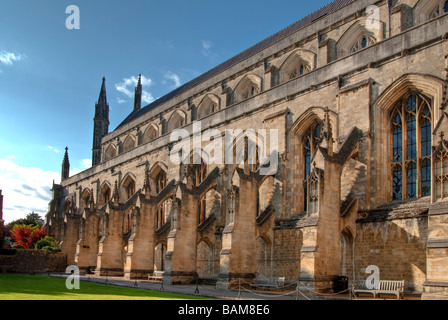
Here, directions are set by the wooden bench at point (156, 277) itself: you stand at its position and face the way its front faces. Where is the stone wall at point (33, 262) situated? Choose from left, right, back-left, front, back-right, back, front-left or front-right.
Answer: right

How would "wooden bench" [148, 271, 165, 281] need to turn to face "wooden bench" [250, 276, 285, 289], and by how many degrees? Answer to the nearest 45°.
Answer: approximately 90° to its left

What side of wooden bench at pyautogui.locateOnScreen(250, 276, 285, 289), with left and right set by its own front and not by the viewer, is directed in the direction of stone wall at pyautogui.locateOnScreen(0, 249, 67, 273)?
right

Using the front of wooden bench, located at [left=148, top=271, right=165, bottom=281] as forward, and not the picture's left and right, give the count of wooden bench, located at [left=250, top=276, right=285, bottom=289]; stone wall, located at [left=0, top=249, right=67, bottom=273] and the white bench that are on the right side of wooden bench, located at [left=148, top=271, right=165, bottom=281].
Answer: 1

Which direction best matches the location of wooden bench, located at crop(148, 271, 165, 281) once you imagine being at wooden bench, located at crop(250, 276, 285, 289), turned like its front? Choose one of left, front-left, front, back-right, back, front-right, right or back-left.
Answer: right

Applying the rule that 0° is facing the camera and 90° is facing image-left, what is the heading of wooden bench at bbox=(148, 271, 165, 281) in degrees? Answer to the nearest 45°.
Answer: approximately 45°

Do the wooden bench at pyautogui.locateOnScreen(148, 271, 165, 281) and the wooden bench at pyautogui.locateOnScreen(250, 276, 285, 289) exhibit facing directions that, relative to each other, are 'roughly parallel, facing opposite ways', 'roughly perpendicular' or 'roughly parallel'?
roughly parallel

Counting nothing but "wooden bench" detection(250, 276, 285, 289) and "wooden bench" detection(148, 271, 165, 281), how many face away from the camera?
0

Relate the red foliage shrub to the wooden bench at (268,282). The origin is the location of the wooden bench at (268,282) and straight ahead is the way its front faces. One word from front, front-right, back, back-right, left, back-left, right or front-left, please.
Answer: right
